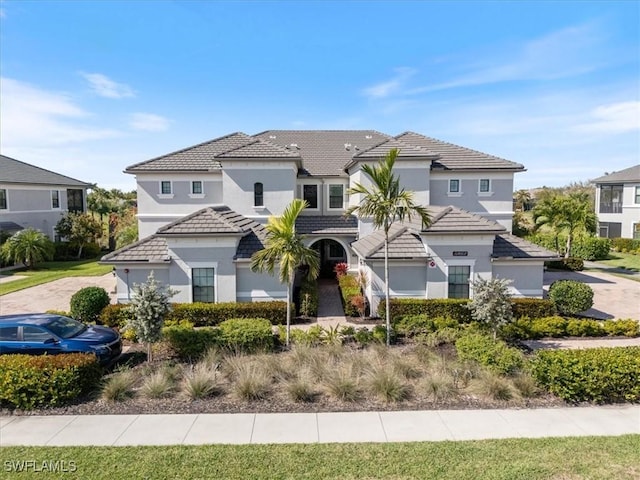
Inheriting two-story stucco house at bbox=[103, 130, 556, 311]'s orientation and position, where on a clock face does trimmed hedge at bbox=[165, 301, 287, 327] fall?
The trimmed hedge is roughly at 1 o'clock from the two-story stucco house.

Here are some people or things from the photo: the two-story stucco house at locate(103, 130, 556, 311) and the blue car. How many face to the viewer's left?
0

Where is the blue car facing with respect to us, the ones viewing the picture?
facing the viewer and to the right of the viewer

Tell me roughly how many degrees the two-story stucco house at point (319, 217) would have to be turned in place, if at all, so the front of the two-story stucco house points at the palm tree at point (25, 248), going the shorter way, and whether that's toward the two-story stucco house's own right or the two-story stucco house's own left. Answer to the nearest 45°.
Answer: approximately 90° to the two-story stucco house's own right

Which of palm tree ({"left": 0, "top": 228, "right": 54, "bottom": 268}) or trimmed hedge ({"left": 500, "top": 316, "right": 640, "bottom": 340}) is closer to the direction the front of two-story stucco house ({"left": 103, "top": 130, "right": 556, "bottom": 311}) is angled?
the trimmed hedge

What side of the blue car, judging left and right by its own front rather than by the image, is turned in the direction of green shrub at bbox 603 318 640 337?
front

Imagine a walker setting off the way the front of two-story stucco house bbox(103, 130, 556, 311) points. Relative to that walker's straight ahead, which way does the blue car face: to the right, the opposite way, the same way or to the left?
to the left

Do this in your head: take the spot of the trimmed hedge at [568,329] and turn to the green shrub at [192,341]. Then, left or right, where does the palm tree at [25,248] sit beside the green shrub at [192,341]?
right

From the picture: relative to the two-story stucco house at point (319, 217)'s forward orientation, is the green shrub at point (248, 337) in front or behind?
in front

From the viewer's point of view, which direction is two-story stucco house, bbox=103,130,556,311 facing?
toward the camera

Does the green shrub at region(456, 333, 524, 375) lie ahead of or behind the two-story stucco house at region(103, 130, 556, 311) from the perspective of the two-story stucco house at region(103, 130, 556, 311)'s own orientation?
ahead

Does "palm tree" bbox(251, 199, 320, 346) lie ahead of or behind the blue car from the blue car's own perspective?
ahead

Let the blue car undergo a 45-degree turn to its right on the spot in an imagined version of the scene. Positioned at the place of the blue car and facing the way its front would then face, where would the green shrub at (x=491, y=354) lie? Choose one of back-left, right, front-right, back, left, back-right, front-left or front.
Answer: front-left
